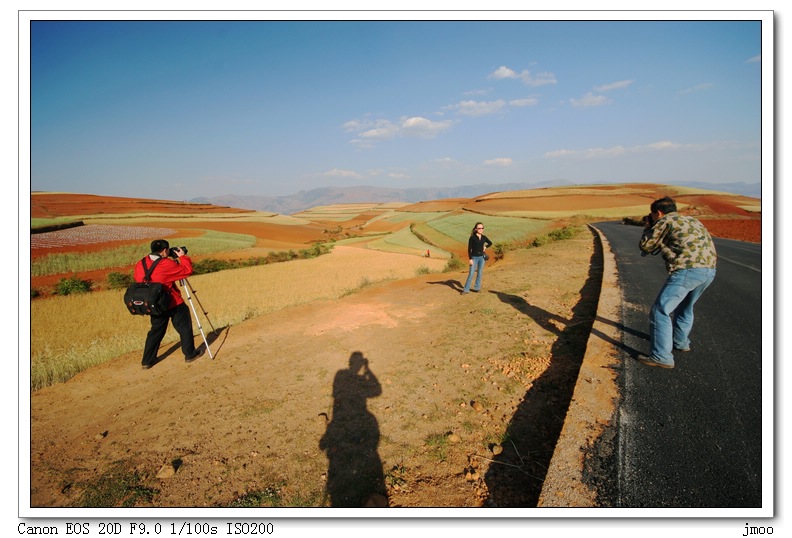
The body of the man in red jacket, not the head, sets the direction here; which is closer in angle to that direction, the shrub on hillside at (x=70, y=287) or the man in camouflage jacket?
the shrub on hillside

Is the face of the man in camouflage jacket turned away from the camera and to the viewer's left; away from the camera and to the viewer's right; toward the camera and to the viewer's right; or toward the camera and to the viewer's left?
away from the camera and to the viewer's left

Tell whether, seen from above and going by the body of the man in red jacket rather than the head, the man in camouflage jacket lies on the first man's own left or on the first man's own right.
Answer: on the first man's own right

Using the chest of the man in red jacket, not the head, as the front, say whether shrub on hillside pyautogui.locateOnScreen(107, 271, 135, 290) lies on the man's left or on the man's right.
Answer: on the man's left

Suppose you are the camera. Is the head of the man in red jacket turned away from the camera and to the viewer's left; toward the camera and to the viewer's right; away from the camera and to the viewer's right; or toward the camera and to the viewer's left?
away from the camera and to the viewer's right

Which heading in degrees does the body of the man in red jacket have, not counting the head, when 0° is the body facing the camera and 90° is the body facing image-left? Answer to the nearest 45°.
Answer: approximately 225°

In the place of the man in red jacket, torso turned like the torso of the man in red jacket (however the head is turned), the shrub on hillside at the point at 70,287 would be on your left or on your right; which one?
on your left
